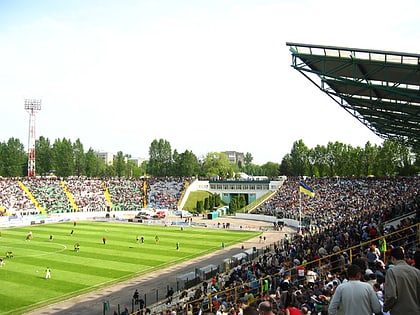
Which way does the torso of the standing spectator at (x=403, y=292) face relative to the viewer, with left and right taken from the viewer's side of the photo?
facing away from the viewer and to the left of the viewer

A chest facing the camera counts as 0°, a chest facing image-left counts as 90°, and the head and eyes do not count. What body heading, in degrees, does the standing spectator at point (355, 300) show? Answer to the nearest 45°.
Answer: approximately 180°
